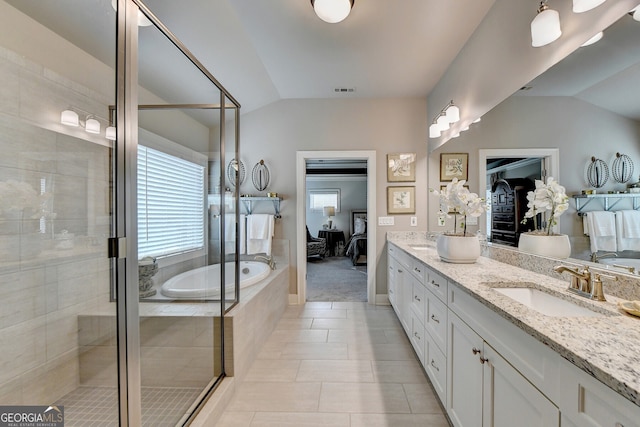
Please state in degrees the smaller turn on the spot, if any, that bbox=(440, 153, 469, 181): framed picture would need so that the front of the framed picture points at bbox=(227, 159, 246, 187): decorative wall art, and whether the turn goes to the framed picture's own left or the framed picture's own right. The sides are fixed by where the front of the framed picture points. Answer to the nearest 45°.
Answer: approximately 45° to the framed picture's own right

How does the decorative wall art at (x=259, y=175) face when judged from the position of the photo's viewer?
facing the viewer

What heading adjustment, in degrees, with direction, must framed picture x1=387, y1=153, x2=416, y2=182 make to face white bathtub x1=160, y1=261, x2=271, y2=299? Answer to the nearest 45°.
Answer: approximately 45° to its right

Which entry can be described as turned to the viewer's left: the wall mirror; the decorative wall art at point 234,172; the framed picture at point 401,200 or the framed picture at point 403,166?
the wall mirror

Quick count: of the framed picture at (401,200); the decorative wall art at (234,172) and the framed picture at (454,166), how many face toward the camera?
3

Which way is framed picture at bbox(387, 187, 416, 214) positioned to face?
toward the camera

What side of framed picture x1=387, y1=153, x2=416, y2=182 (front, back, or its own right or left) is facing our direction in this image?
front

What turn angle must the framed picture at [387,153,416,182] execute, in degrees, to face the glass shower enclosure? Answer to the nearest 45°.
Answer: approximately 45° to its right

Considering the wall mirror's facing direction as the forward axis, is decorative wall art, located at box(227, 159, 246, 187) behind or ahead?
ahead

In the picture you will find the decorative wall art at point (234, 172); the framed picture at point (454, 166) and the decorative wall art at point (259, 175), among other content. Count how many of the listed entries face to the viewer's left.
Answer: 0

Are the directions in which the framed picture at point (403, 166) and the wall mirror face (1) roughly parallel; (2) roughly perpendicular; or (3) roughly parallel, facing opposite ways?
roughly perpendicular

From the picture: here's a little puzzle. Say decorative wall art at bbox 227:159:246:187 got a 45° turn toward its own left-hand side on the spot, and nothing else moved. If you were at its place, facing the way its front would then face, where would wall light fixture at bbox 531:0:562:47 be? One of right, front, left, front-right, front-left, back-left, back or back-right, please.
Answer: front
